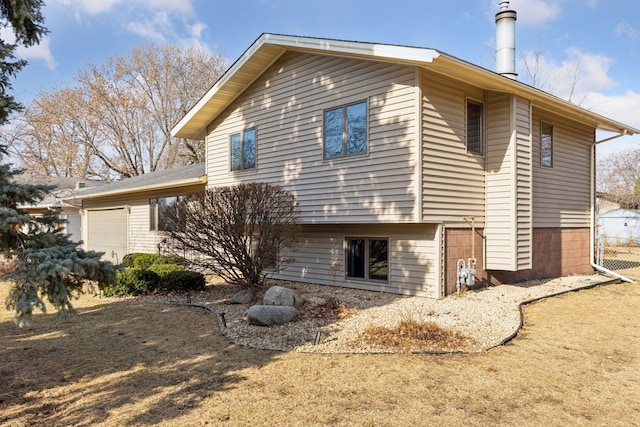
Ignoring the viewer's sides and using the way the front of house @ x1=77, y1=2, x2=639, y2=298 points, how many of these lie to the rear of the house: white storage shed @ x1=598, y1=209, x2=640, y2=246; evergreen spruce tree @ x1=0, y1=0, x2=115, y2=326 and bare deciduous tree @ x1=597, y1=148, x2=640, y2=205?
2

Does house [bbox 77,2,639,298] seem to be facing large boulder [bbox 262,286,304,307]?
yes

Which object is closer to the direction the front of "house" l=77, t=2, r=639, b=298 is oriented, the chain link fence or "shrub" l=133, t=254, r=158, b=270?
the shrub

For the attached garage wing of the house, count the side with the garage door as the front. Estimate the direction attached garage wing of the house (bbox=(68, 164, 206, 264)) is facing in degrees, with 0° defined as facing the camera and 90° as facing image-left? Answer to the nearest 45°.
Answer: approximately 45°

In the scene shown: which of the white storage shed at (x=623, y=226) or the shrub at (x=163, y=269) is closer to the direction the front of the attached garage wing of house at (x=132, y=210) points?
the shrub

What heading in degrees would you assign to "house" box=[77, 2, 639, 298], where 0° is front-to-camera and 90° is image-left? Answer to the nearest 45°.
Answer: approximately 45°

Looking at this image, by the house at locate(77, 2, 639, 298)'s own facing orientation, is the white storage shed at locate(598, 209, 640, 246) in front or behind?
behind
